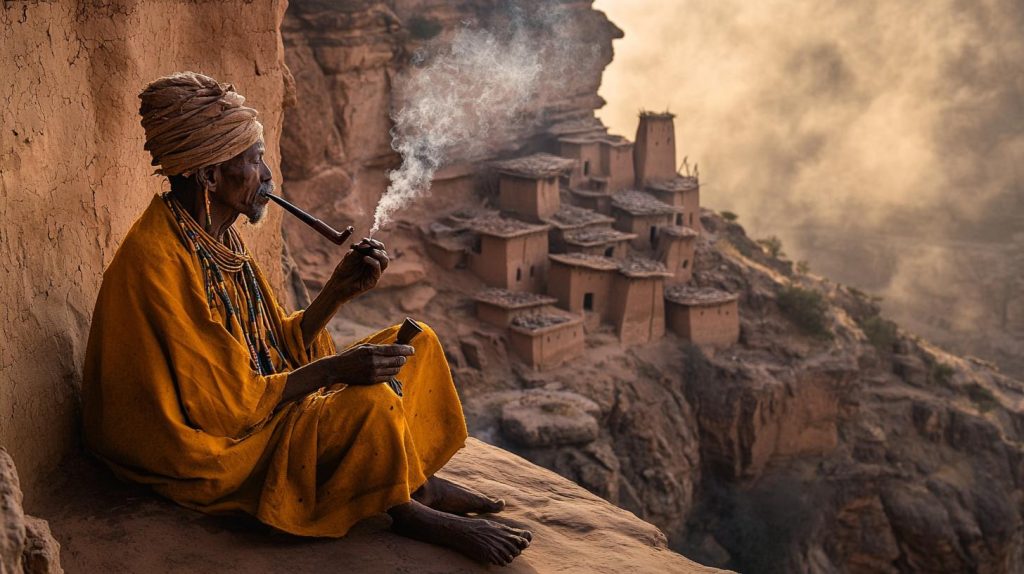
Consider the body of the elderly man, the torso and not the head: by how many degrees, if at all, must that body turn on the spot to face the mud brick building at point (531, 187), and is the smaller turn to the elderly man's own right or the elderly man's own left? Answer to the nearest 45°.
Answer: approximately 90° to the elderly man's own left

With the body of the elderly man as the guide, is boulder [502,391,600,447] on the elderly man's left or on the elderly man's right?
on the elderly man's left

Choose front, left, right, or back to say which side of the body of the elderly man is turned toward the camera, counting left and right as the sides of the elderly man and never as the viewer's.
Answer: right

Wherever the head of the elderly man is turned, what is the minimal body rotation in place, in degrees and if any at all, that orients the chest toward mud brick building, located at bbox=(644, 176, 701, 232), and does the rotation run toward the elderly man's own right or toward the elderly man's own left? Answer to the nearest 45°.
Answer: approximately 45° to the elderly man's own left

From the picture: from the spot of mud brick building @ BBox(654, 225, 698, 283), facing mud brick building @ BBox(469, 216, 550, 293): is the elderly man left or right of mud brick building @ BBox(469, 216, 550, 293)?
left

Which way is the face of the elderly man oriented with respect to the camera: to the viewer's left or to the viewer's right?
to the viewer's right

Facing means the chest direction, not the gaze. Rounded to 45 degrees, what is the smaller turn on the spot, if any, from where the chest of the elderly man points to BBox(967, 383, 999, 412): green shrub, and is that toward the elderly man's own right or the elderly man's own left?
approximately 45° to the elderly man's own left

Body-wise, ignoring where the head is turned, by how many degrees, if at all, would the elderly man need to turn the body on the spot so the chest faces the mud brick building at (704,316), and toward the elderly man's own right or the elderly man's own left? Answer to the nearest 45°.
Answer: approximately 45° to the elderly man's own left

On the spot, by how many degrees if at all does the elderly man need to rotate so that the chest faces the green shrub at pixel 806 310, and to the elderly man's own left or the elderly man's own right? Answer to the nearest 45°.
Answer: approximately 45° to the elderly man's own left
